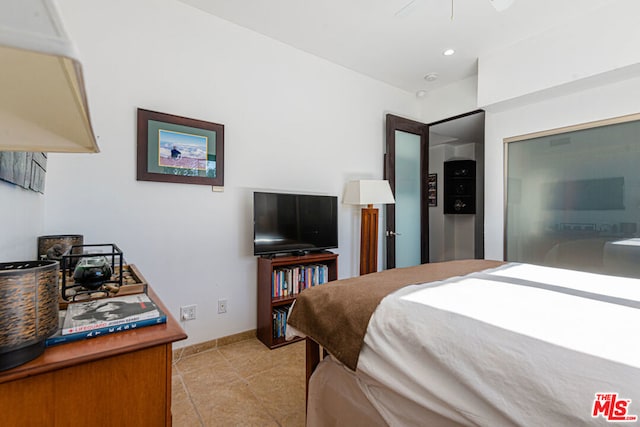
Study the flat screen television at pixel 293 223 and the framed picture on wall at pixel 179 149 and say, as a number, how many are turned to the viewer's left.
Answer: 0

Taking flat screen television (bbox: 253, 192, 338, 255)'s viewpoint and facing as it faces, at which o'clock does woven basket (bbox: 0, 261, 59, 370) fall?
The woven basket is roughly at 2 o'clock from the flat screen television.

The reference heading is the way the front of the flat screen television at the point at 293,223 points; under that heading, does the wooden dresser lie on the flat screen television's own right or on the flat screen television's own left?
on the flat screen television's own right

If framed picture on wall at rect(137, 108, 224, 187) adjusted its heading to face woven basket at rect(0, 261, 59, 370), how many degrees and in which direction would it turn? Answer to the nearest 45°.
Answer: approximately 45° to its right

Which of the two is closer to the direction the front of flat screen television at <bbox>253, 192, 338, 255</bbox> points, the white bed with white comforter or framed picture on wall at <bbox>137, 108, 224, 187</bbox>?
the white bed with white comforter

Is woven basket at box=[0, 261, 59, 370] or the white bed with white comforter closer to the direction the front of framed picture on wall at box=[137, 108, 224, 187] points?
the white bed with white comforter

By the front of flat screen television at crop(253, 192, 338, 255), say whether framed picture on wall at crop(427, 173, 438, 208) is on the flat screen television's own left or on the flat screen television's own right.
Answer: on the flat screen television's own left

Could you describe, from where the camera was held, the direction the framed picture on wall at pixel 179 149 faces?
facing the viewer and to the right of the viewer

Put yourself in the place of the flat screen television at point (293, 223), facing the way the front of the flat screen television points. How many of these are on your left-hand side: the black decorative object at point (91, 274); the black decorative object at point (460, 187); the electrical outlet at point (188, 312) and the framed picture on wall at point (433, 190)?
2
